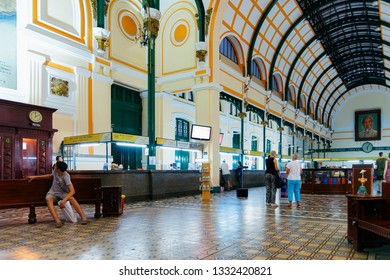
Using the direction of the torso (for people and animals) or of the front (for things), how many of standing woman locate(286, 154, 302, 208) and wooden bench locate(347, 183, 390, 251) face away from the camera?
1

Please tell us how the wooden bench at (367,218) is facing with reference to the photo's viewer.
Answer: facing the viewer and to the left of the viewer

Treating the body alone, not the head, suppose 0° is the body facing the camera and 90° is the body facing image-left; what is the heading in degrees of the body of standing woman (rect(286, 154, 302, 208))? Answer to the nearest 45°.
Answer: approximately 180°

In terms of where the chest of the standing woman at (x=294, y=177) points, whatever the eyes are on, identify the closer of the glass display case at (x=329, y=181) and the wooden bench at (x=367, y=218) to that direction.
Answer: the glass display case

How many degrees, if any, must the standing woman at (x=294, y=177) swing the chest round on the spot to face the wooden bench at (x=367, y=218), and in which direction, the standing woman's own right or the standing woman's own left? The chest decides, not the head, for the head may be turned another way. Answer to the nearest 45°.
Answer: approximately 180°

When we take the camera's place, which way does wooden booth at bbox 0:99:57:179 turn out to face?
facing the viewer and to the right of the viewer

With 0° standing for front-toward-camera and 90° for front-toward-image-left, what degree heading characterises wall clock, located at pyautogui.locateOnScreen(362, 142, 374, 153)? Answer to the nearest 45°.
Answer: approximately 0°

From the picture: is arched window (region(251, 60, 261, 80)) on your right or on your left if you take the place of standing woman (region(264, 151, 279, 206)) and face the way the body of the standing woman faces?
on your left
